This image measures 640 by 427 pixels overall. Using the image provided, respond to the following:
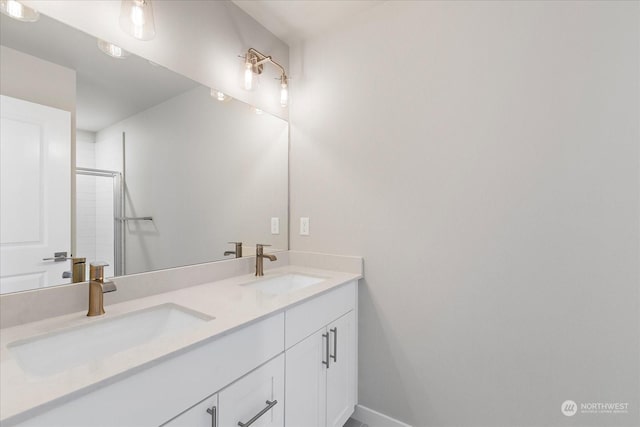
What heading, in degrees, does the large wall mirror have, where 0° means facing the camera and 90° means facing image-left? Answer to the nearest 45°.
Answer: approximately 315°

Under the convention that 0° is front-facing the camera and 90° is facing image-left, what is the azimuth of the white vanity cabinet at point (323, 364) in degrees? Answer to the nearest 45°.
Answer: approximately 315°

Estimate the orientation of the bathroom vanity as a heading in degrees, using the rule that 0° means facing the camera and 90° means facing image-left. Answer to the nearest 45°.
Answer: approximately 315°
